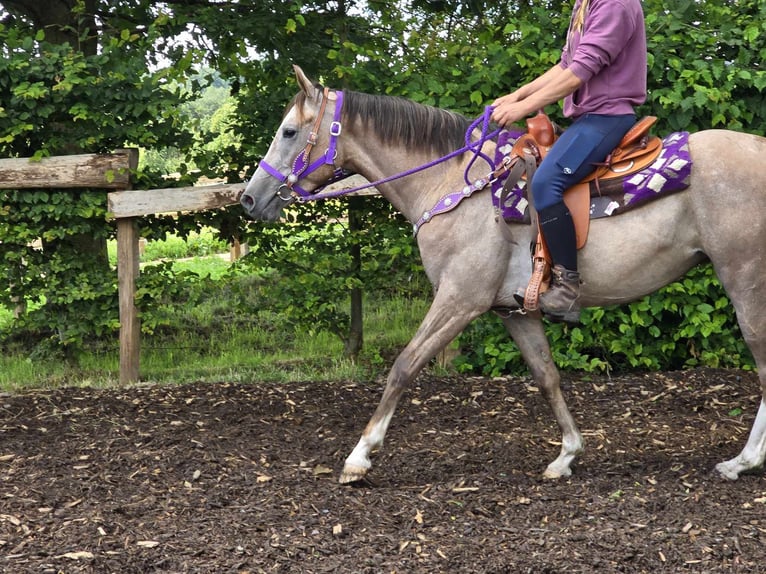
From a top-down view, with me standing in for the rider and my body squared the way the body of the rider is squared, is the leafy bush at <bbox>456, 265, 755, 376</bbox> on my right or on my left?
on my right

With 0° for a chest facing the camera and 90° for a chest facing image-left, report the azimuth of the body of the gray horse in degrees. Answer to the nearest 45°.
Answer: approximately 90°

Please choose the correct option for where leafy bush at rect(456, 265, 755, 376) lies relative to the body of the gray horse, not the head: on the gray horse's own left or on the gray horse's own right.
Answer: on the gray horse's own right

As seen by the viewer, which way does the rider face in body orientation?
to the viewer's left
